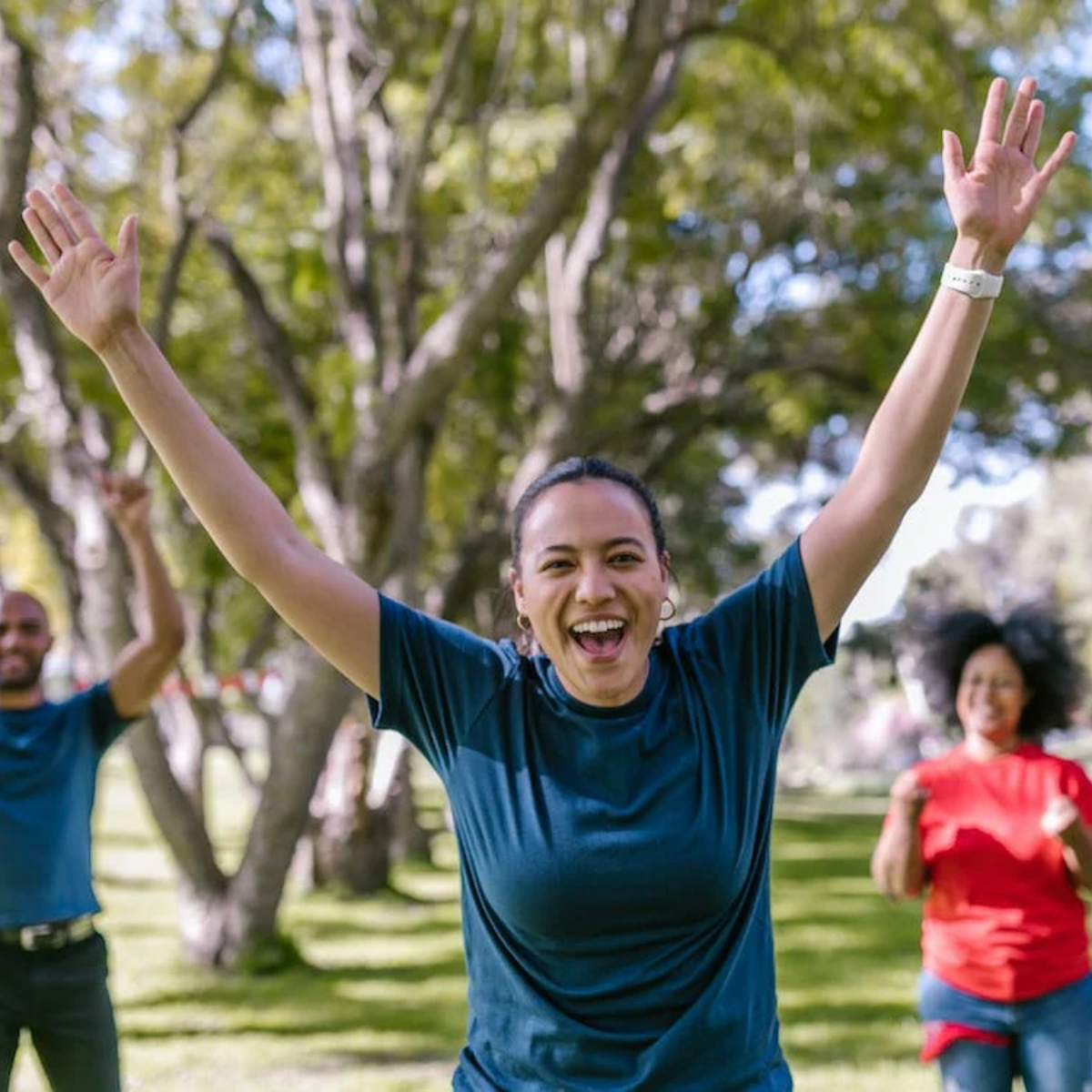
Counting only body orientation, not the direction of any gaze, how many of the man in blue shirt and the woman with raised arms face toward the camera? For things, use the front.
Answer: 2

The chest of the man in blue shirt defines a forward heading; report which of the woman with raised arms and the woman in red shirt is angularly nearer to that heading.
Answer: the woman with raised arms

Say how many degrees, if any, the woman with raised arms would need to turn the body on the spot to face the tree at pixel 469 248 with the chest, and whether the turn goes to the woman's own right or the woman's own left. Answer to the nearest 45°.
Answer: approximately 180°

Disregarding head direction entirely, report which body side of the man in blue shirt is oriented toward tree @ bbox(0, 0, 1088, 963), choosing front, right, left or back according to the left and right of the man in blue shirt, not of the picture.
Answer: back

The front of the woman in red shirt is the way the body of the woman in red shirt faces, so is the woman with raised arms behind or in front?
in front

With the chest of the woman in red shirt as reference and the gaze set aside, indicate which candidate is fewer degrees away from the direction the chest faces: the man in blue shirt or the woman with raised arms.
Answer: the woman with raised arms

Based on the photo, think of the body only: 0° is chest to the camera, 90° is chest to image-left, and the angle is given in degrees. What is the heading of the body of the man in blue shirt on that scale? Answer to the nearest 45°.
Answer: approximately 0°

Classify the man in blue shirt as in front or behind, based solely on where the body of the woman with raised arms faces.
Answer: behind

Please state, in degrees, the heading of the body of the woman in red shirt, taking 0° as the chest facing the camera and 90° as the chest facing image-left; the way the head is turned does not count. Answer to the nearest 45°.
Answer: approximately 0°

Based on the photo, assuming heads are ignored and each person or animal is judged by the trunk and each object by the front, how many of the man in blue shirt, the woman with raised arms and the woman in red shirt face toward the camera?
3
